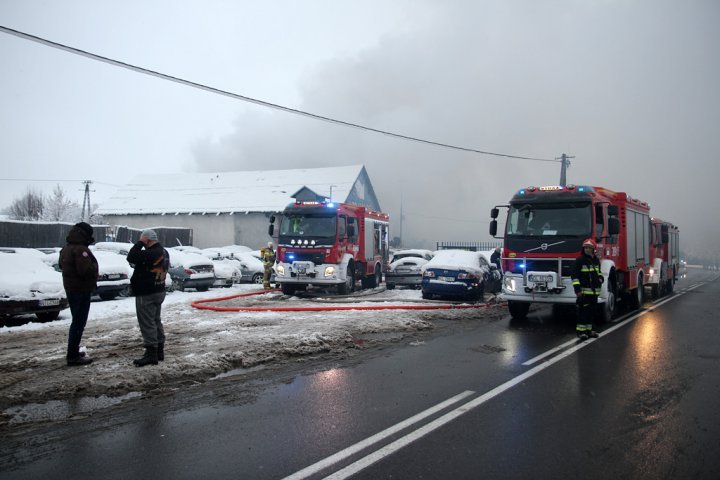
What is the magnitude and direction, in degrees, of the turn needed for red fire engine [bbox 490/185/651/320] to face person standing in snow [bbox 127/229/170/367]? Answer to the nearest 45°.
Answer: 0° — it already faces them

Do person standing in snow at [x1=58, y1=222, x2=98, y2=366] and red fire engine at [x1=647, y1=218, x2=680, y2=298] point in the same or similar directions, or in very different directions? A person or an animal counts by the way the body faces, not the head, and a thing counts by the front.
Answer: very different directions

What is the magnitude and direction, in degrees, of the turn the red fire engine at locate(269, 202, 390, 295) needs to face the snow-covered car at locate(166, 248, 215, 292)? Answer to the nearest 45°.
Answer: approximately 45° to its right

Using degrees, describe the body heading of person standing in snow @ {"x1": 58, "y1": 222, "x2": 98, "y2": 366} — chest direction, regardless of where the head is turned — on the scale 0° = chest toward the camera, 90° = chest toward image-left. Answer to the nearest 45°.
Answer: approximately 270°

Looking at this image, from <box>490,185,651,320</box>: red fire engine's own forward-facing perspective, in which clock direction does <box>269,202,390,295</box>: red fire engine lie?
<box>269,202,390,295</box>: red fire engine is roughly at 2 o'clock from <box>490,185,651,320</box>: red fire engine.

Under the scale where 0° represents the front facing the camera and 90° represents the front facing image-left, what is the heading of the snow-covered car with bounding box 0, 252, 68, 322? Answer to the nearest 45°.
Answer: approximately 315°

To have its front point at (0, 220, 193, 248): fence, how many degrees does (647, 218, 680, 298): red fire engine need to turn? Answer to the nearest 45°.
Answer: approximately 45° to its right

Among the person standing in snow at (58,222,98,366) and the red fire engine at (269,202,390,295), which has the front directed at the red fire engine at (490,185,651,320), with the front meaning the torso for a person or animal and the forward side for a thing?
the person standing in snow

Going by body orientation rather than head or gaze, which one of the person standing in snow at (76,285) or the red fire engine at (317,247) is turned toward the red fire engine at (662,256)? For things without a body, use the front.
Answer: the person standing in snow

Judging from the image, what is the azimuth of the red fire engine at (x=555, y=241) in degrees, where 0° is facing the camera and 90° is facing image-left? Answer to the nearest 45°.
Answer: approximately 45°

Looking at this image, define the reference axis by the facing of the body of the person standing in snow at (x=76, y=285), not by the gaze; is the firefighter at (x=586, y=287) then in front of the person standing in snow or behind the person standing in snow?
in front
